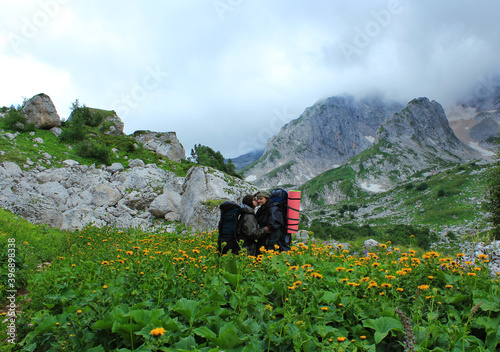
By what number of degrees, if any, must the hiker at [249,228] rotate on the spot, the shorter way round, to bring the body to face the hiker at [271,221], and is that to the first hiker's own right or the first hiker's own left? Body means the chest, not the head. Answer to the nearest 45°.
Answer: approximately 45° to the first hiker's own left

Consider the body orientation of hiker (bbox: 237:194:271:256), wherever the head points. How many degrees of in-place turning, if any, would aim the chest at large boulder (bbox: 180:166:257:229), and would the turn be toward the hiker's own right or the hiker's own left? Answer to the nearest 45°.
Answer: approximately 90° to the hiker's own left

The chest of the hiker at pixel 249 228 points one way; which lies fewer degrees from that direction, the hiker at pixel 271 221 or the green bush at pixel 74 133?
the hiker

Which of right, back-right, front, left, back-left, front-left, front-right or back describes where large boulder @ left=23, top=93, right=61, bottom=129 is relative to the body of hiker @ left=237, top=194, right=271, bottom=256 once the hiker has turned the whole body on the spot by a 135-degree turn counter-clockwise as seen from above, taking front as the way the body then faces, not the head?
front

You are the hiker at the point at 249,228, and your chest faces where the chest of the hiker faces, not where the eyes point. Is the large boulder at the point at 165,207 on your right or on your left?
on your left

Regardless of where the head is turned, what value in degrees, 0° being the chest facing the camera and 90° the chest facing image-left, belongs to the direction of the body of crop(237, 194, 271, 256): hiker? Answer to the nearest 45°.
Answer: approximately 270°

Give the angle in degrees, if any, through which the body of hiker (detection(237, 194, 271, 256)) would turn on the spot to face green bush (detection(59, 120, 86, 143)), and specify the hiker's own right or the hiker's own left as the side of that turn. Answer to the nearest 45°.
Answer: approximately 135° to the hiker's own left

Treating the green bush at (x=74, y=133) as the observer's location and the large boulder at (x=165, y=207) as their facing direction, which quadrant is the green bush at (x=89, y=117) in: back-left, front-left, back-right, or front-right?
back-left

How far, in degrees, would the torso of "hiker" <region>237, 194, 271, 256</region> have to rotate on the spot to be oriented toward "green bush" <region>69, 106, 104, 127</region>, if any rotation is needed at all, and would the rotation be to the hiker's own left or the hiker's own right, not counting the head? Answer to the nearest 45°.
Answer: approximately 135° to the hiker's own left

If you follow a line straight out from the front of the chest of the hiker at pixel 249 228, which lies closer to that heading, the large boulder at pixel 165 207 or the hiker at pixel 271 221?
the hiker
